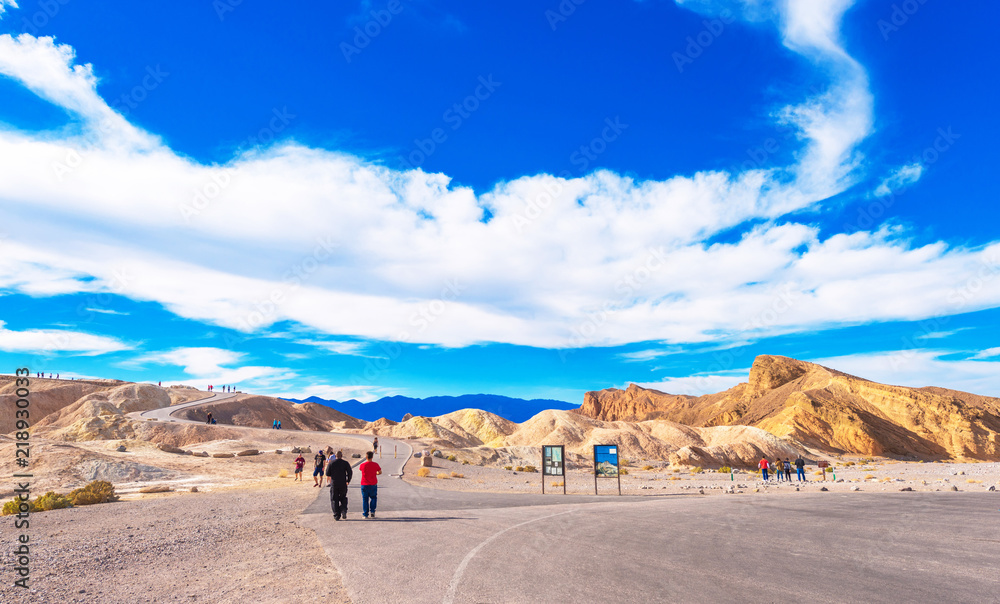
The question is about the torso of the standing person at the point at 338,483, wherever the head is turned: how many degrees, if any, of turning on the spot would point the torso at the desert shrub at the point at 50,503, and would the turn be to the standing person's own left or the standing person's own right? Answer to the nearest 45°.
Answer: approximately 45° to the standing person's own left

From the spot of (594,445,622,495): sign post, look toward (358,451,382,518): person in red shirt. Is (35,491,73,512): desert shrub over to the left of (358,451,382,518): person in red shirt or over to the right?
right

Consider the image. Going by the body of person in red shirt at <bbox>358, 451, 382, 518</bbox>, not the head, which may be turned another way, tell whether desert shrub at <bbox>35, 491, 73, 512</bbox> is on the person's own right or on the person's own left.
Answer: on the person's own left

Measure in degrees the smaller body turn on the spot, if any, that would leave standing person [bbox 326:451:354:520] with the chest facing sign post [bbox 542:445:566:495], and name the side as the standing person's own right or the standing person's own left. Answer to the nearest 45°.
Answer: approximately 45° to the standing person's own right

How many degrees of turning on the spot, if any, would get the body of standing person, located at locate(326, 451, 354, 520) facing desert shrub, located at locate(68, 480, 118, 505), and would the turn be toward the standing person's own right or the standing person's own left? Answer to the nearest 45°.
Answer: approximately 45° to the standing person's own left

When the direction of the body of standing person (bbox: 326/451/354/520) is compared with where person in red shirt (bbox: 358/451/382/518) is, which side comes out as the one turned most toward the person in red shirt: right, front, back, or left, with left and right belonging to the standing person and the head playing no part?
right

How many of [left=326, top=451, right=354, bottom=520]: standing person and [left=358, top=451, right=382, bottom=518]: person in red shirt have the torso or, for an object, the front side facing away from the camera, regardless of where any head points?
2

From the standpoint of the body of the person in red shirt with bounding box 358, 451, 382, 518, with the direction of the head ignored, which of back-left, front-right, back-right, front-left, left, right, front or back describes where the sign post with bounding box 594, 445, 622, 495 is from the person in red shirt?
front-right

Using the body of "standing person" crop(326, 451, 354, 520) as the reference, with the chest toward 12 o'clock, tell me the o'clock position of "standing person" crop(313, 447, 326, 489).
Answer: "standing person" crop(313, 447, 326, 489) is roughly at 12 o'clock from "standing person" crop(326, 451, 354, 520).

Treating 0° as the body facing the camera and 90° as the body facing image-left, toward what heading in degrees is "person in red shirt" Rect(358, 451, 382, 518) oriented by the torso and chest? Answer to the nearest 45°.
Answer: approximately 180°

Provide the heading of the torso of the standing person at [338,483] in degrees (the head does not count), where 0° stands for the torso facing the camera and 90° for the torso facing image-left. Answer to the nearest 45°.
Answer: approximately 180°
